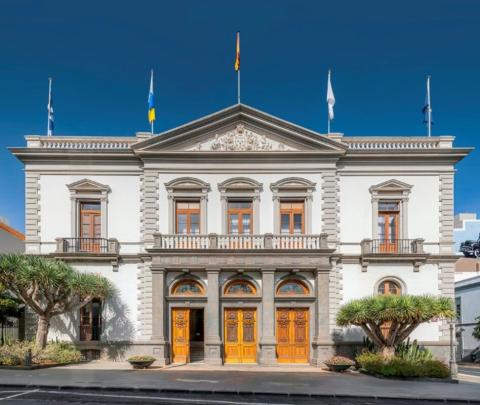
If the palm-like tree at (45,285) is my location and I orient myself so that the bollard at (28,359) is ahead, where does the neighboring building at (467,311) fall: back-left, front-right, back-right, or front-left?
back-left
